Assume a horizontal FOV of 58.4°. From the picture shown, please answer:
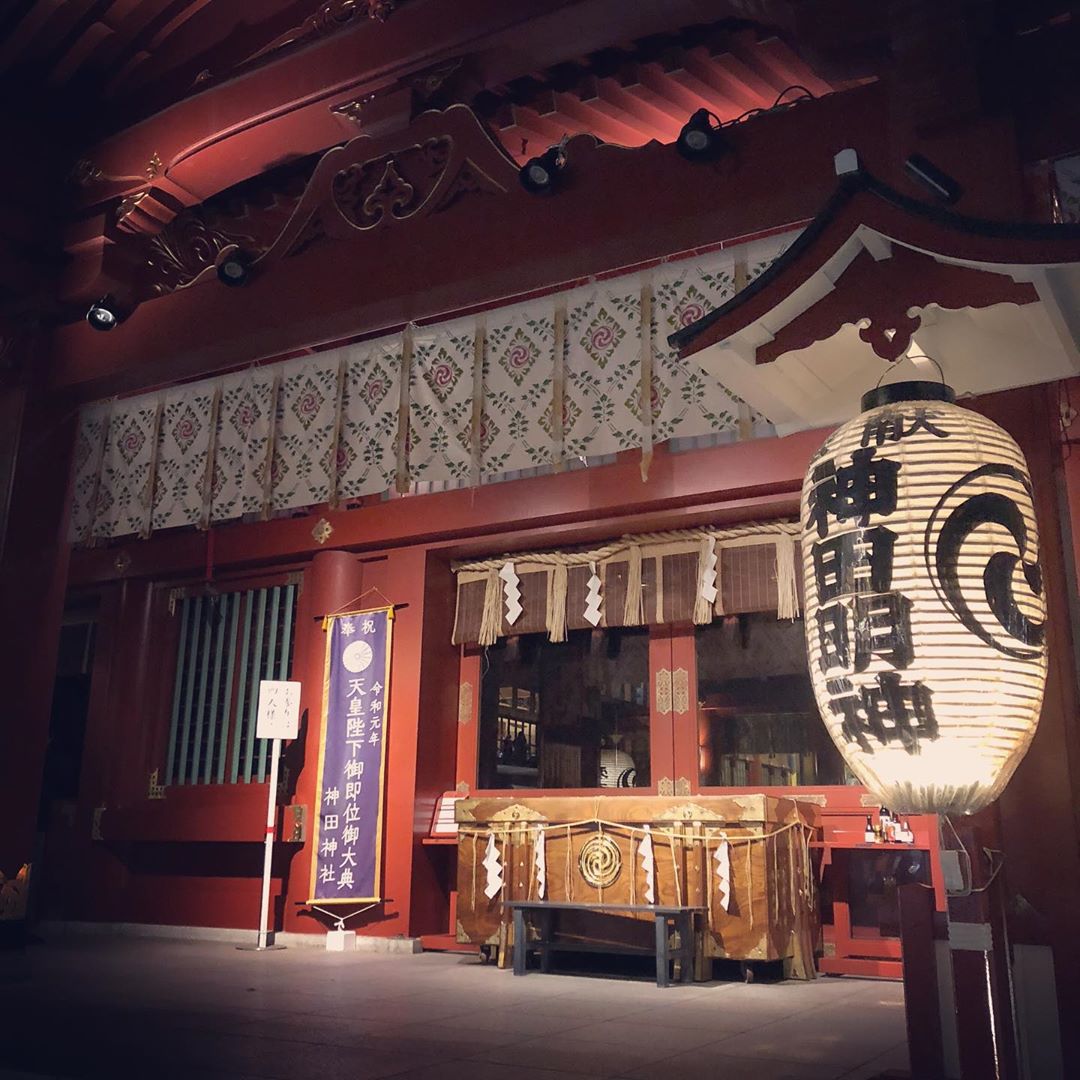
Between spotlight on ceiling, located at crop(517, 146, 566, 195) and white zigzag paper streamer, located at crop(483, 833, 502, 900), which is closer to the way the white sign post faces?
the spotlight on ceiling

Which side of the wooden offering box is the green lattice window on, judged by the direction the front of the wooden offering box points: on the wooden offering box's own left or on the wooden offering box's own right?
on the wooden offering box's own right

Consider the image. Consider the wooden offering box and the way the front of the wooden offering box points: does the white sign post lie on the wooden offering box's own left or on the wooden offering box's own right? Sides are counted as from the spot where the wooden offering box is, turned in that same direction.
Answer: on the wooden offering box's own right

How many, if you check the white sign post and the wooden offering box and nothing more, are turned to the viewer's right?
0

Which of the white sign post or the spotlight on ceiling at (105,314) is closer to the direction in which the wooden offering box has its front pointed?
the spotlight on ceiling

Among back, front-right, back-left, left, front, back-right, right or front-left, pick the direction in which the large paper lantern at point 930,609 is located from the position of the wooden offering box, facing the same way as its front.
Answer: front-left

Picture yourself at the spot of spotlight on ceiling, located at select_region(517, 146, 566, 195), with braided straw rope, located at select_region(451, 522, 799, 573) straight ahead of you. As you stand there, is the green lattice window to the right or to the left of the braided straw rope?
left

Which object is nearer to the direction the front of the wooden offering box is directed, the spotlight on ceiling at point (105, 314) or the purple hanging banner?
the spotlight on ceiling

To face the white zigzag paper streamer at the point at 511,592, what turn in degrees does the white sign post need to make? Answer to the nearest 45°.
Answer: approximately 90° to its left

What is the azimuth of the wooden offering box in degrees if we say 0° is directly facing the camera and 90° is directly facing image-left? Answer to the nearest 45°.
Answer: approximately 45°

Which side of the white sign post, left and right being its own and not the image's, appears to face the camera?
front

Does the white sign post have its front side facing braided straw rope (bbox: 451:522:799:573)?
no

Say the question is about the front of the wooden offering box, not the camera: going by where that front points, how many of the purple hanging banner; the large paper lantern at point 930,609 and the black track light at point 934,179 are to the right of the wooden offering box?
1

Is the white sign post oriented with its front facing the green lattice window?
no
